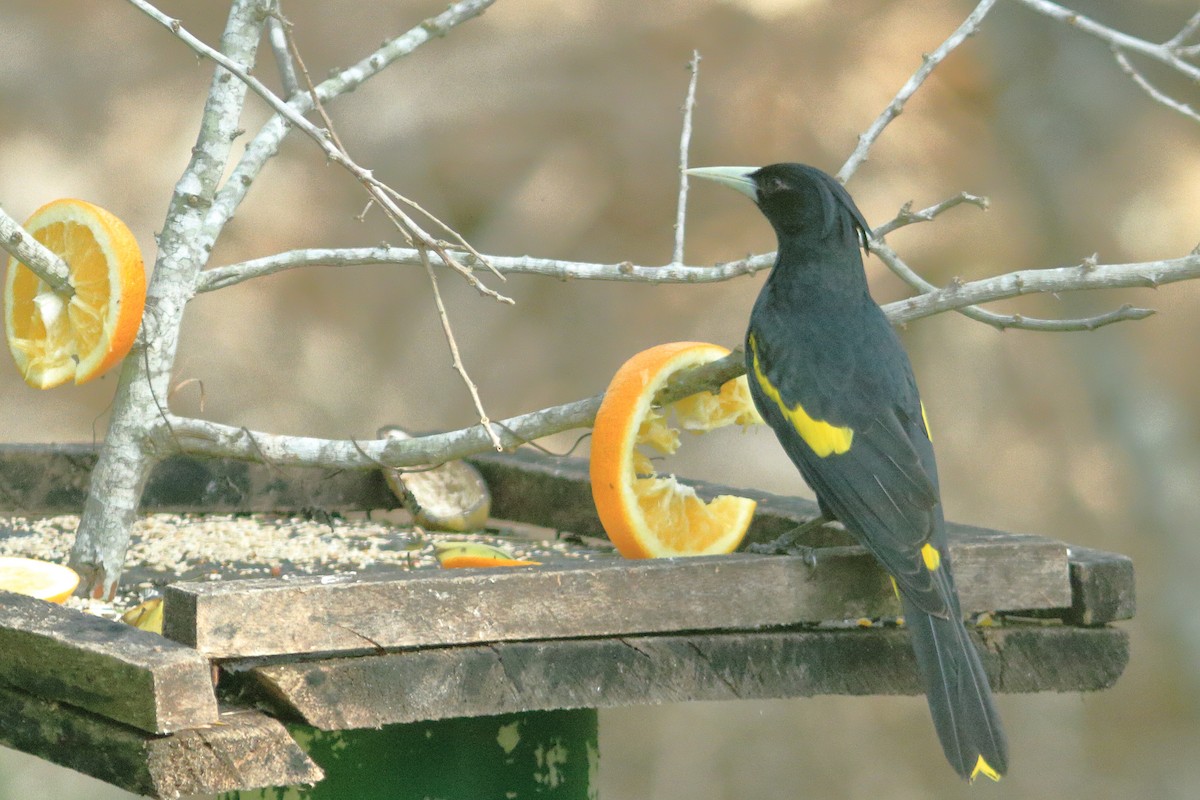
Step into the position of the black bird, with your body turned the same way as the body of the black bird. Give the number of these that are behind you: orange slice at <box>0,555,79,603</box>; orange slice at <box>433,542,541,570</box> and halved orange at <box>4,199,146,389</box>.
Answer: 0

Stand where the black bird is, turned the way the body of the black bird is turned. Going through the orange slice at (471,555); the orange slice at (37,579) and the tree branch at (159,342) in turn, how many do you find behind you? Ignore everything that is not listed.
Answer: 0

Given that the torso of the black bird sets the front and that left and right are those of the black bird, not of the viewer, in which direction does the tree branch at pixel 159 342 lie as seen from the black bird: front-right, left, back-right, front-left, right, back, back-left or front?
front-left

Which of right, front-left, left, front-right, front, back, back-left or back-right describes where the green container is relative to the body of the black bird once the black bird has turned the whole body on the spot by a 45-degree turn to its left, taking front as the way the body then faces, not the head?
front

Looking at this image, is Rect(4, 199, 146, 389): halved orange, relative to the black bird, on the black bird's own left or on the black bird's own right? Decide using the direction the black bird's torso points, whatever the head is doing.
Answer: on the black bird's own left

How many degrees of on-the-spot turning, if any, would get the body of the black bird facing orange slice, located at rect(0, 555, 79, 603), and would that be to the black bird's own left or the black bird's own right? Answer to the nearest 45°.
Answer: approximately 45° to the black bird's own left

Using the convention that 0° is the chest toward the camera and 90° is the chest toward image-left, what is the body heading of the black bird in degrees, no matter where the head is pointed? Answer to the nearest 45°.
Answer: approximately 135°

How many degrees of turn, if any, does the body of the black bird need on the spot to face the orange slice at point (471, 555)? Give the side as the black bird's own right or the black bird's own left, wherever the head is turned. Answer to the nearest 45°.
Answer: approximately 45° to the black bird's own left
